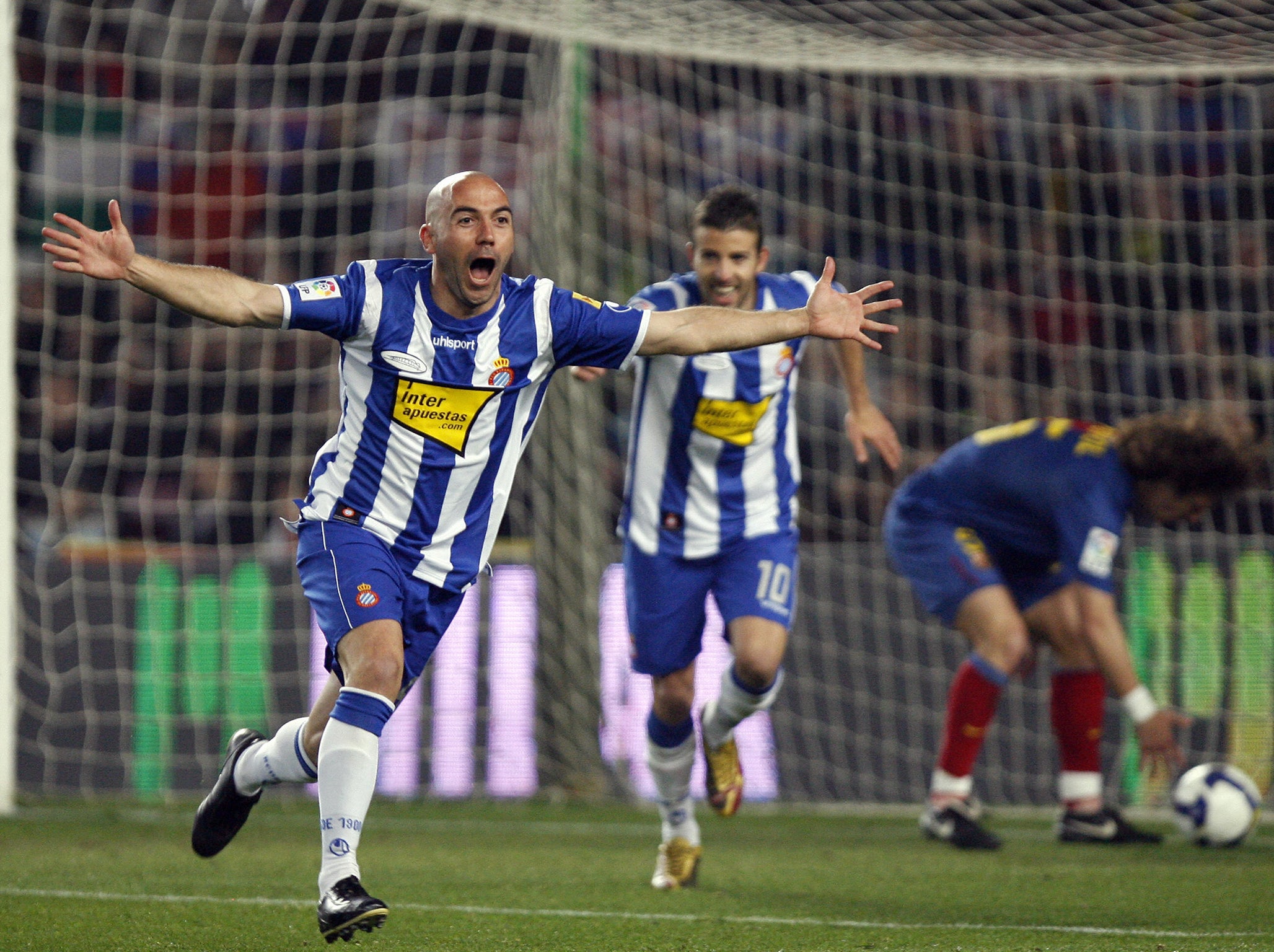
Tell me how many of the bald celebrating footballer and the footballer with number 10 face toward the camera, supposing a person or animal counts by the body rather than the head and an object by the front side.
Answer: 2

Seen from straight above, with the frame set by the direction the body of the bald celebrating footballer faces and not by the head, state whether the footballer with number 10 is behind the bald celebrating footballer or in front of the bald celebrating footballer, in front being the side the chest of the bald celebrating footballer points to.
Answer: behind

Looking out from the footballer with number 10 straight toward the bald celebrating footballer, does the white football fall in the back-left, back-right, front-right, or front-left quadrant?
back-left

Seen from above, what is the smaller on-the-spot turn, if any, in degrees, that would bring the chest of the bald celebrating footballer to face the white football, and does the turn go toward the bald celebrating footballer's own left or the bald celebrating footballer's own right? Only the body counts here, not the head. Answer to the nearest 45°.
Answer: approximately 135° to the bald celebrating footballer's own left

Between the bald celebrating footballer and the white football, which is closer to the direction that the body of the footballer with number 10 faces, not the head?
the bald celebrating footballer

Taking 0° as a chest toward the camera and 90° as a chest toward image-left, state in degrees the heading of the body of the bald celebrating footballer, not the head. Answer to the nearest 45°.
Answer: approximately 0°

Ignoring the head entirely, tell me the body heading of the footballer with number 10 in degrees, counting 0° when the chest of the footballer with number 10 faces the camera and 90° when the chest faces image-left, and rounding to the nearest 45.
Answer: approximately 0°

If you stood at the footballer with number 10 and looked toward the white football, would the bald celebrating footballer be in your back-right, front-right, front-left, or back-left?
back-right

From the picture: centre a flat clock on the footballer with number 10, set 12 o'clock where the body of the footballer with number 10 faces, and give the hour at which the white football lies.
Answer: The white football is roughly at 8 o'clock from the footballer with number 10.
